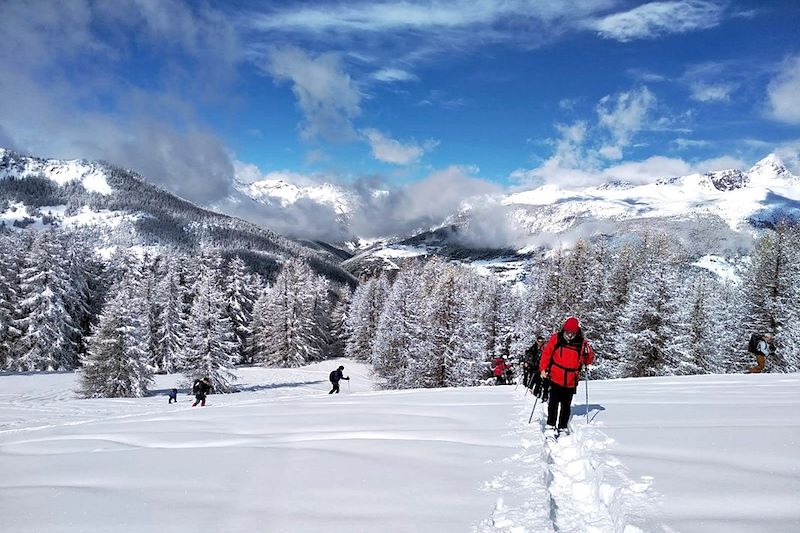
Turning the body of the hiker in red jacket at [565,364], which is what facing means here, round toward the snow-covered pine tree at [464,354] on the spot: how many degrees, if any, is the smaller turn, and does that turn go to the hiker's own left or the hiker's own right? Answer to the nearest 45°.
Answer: approximately 180°

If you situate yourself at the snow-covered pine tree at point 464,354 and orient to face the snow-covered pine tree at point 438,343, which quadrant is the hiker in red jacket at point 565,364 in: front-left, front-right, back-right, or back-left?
back-left

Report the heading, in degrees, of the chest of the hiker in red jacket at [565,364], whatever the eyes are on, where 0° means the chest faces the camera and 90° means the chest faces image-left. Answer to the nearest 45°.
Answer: approximately 0°

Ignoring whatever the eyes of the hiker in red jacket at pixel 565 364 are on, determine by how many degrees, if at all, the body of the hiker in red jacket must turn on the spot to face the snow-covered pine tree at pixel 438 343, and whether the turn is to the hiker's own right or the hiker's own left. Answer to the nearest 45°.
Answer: approximately 180°

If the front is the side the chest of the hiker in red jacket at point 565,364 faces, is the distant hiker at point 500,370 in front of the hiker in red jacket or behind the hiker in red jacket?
behind

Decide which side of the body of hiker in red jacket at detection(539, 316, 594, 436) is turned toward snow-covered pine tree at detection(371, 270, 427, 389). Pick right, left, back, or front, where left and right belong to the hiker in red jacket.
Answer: back

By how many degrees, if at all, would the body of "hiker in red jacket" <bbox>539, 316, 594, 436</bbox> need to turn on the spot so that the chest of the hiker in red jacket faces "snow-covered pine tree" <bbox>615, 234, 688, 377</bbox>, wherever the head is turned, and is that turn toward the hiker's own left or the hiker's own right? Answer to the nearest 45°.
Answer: approximately 180°

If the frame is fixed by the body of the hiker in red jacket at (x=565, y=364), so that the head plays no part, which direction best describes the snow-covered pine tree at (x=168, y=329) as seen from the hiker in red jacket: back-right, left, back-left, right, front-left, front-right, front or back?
back-right

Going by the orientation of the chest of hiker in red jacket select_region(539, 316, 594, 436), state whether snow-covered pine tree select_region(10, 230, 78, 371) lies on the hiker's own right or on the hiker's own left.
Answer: on the hiker's own right

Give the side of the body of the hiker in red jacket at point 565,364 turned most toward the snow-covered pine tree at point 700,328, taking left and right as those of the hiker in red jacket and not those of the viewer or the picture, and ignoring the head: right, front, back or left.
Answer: back
